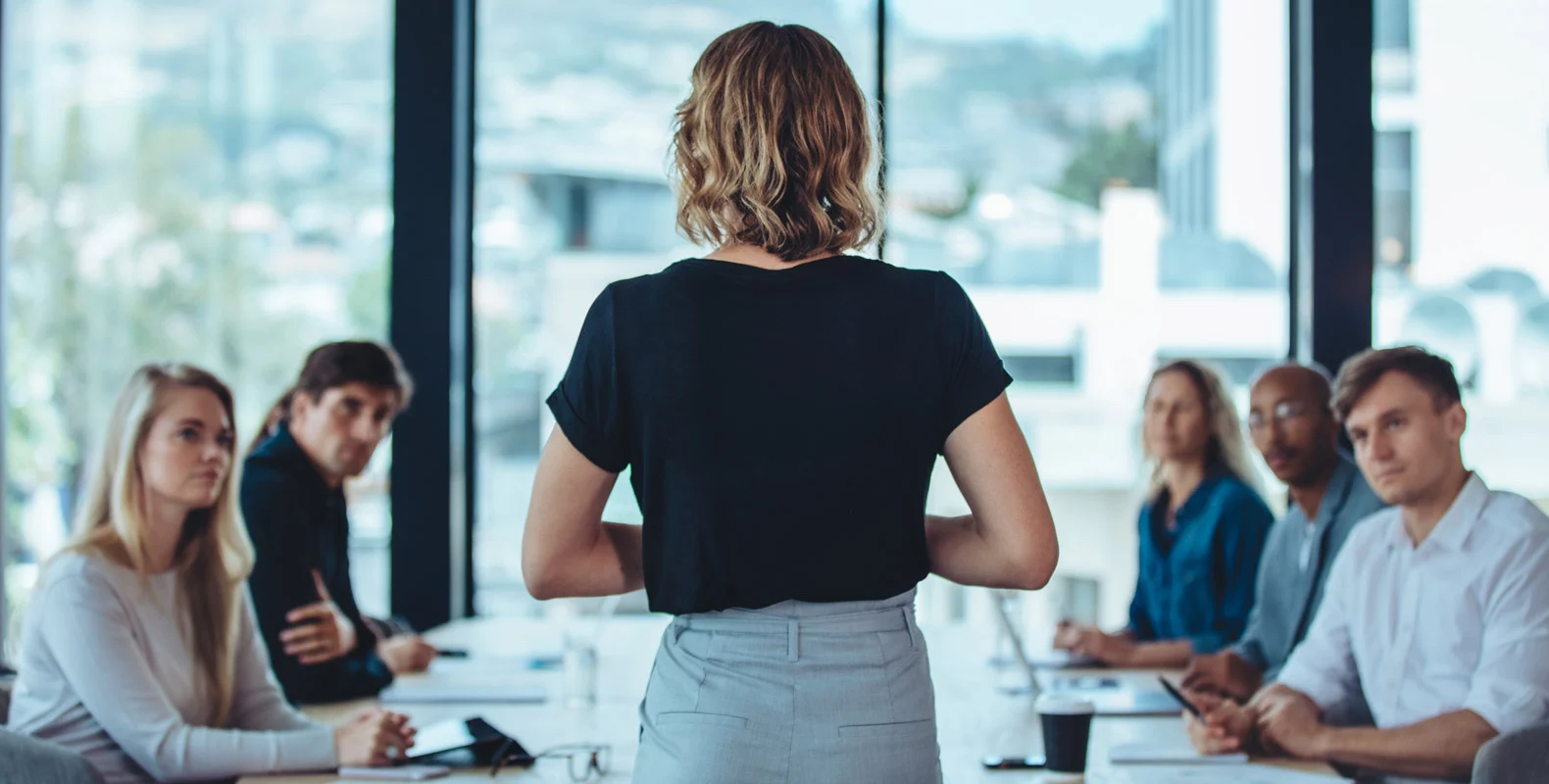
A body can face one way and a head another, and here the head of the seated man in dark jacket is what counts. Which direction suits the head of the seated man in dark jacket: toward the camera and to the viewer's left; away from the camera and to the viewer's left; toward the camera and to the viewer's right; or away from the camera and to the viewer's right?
toward the camera and to the viewer's right

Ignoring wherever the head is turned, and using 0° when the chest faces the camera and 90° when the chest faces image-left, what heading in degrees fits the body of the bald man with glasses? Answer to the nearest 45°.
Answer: approximately 45°

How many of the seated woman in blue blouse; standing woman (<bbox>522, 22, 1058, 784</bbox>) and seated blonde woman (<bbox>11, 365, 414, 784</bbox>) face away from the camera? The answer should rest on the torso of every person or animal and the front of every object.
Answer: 1

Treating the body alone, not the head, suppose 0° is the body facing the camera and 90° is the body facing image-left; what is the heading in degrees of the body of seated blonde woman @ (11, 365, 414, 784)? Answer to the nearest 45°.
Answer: approximately 315°

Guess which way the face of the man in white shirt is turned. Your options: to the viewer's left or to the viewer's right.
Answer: to the viewer's left

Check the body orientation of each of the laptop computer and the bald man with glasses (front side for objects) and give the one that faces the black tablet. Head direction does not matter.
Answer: the bald man with glasses

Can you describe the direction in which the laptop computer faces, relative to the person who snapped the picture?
facing to the right of the viewer

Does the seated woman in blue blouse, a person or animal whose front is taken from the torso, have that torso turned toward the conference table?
yes

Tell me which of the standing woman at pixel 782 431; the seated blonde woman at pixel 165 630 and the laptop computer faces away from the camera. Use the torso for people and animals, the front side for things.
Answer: the standing woman

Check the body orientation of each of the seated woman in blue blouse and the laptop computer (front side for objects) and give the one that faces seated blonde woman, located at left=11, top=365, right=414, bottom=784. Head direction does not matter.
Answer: the seated woman in blue blouse

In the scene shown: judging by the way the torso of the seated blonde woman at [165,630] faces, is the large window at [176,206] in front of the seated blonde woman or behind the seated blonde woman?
behind

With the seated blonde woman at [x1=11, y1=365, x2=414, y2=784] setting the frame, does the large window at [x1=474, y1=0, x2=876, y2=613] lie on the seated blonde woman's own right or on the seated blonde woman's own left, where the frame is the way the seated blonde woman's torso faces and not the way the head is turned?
on the seated blonde woman's own left
